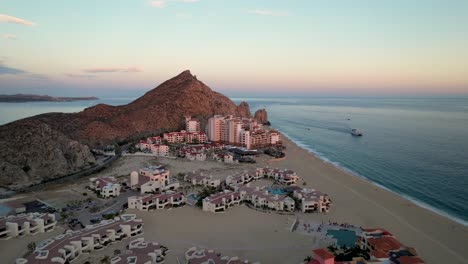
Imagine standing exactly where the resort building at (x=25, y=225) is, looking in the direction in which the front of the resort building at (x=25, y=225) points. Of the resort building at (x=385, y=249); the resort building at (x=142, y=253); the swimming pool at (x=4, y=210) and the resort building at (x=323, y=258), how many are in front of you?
3

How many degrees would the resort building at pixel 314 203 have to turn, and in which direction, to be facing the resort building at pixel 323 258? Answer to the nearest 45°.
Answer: approximately 45° to its right

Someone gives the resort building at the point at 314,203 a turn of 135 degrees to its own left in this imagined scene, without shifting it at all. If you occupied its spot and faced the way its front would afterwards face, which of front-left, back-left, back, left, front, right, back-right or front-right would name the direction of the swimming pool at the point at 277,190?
front-left

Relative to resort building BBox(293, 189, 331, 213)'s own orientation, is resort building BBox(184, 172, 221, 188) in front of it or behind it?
behind

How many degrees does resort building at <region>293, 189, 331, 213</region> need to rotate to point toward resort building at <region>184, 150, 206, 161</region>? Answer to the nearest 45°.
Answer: approximately 180°

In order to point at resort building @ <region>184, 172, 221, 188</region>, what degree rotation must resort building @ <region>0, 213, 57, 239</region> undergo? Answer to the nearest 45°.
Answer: approximately 45° to its left
